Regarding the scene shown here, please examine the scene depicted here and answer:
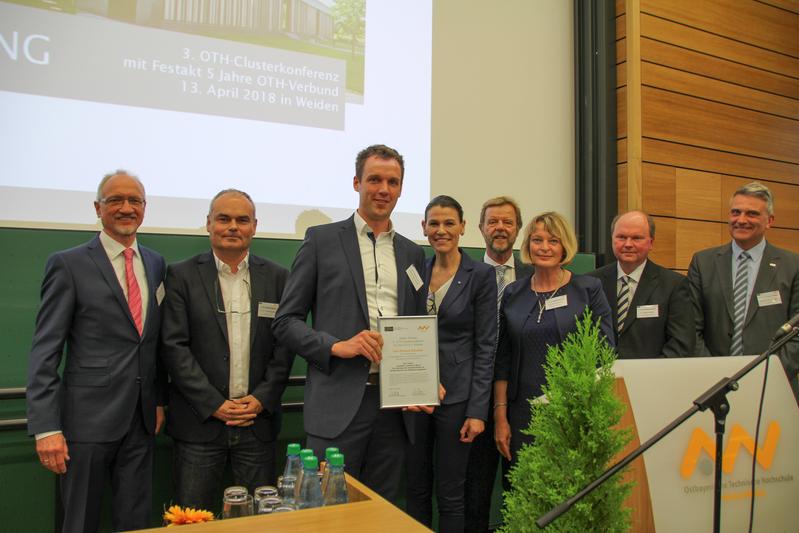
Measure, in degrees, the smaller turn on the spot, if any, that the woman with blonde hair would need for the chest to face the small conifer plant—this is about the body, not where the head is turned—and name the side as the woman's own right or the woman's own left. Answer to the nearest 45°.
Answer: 0° — they already face it

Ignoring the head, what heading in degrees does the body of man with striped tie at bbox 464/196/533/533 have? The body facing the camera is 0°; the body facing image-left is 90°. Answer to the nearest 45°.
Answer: approximately 0°

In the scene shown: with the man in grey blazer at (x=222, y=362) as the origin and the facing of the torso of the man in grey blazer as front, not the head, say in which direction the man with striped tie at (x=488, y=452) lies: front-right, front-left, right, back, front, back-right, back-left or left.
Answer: left

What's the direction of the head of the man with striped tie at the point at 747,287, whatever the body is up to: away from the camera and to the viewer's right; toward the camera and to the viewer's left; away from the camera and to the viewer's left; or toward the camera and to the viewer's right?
toward the camera and to the viewer's left

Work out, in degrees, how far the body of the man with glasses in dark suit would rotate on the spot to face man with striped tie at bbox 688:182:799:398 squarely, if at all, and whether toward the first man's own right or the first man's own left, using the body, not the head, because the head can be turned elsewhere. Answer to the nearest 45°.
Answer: approximately 45° to the first man's own left

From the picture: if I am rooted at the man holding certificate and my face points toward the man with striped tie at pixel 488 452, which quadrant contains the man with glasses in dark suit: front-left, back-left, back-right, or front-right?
back-left

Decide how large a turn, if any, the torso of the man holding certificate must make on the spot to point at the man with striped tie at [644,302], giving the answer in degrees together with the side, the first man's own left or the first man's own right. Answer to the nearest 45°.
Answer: approximately 90° to the first man's own left

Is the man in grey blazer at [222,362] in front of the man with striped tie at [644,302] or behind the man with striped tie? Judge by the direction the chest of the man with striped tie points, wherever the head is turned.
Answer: in front

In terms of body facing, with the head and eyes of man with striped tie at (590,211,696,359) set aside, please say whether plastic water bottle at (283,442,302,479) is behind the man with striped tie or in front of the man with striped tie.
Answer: in front

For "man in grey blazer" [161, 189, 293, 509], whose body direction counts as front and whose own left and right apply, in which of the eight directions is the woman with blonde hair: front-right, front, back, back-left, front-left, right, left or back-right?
left

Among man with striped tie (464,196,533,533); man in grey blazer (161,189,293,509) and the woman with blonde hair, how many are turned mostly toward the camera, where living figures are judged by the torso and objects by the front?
3
